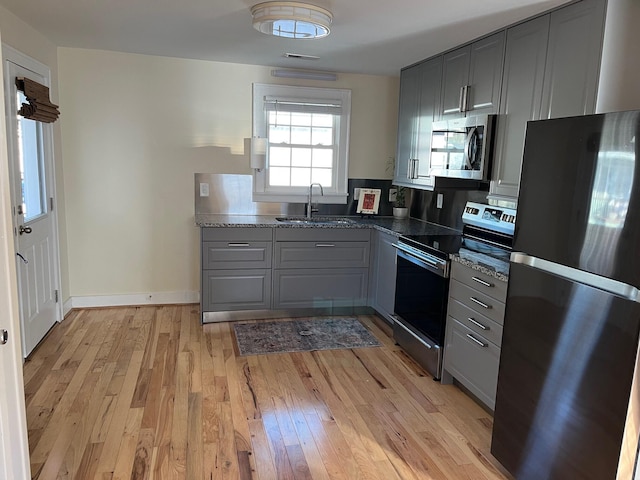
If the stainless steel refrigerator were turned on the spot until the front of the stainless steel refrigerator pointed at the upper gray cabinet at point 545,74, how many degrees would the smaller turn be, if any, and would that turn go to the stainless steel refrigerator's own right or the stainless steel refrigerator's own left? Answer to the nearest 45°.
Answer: approximately 135° to the stainless steel refrigerator's own right

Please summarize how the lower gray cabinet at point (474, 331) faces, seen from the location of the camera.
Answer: facing the viewer and to the left of the viewer

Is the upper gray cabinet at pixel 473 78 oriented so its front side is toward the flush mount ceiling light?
yes

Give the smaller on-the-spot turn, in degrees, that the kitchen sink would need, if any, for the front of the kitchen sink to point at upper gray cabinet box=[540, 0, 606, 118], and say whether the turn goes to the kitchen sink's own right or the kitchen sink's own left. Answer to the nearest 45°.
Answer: approximately 45° to the kitchen sink's own left

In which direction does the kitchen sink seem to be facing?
toward the camera

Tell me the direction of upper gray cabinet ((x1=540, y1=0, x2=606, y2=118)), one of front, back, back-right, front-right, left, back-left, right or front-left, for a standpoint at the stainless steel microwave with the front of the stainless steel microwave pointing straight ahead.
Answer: left

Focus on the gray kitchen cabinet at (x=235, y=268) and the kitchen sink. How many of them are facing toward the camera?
2

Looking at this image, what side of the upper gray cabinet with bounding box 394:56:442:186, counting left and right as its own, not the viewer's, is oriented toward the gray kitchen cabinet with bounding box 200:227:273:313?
front

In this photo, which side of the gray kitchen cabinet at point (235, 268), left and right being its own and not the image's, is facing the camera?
front

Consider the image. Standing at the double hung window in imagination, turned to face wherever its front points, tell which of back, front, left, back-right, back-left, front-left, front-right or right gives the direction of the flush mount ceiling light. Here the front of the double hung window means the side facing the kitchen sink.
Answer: front

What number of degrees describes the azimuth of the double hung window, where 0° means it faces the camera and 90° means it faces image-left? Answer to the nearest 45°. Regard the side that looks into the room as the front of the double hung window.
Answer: approximately 0°

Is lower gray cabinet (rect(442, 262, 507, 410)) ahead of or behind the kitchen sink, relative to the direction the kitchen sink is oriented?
ahead

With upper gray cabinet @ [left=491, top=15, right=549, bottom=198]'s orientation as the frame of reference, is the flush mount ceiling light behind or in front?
in front

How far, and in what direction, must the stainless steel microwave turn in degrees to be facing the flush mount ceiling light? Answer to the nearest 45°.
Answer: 0° — it already faces it
